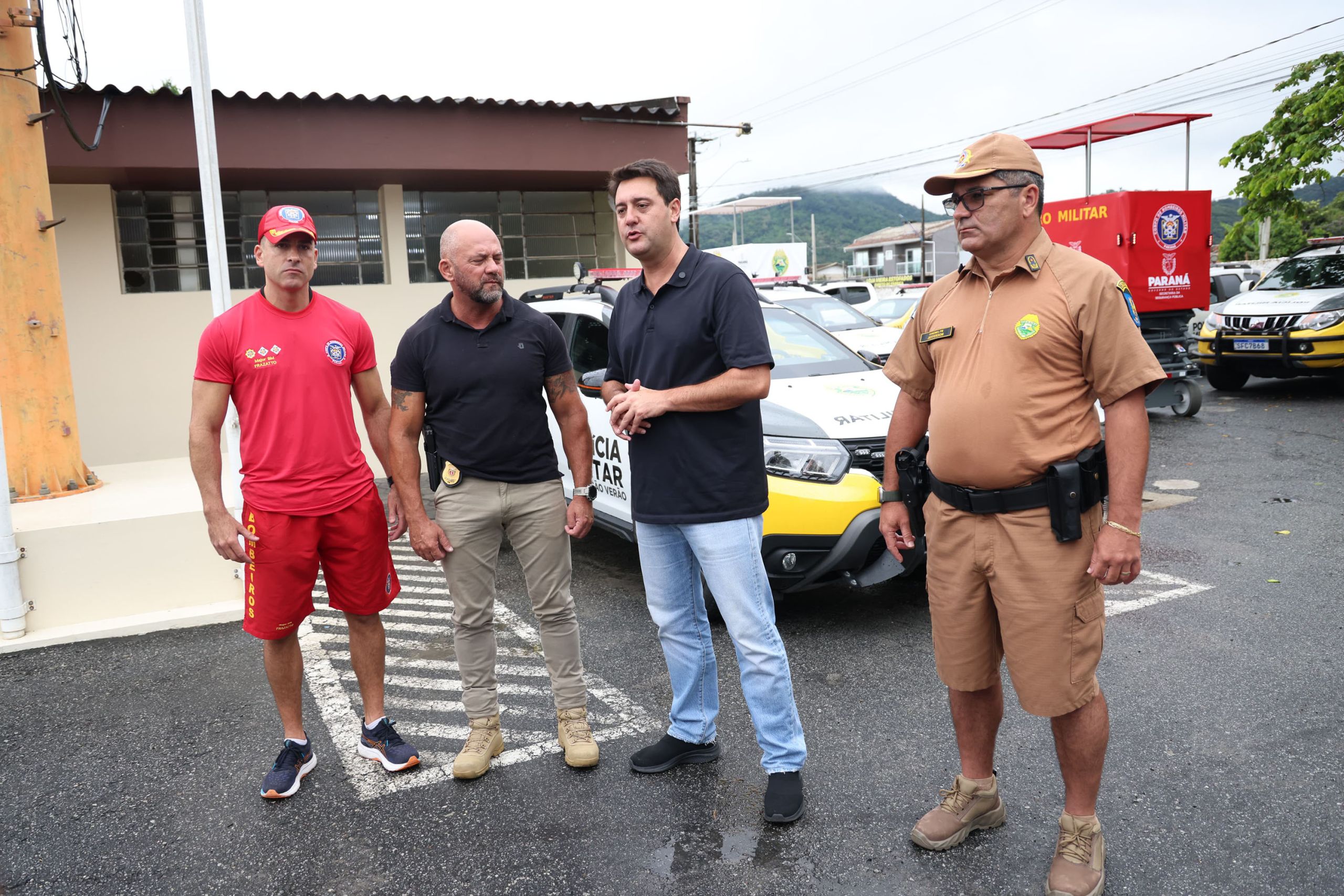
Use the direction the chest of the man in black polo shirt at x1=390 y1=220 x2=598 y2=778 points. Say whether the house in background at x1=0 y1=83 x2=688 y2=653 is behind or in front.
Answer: behind

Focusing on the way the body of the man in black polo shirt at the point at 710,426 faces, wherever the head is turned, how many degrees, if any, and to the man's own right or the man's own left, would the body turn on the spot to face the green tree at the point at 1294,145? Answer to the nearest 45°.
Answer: approximately 180°

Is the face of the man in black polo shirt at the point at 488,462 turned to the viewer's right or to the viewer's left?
to the viewer's right

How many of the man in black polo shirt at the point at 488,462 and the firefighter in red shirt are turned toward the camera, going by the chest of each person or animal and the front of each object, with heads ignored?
2

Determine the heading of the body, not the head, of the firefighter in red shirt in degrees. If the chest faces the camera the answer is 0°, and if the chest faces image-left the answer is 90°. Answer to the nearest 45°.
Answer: approximately 0°

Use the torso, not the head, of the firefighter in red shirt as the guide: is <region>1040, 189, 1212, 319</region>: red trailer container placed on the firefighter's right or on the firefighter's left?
on the firefighter's left

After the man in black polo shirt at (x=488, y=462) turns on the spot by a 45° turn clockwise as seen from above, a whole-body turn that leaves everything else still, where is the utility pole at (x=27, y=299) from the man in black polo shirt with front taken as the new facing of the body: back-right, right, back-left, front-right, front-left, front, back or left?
right
